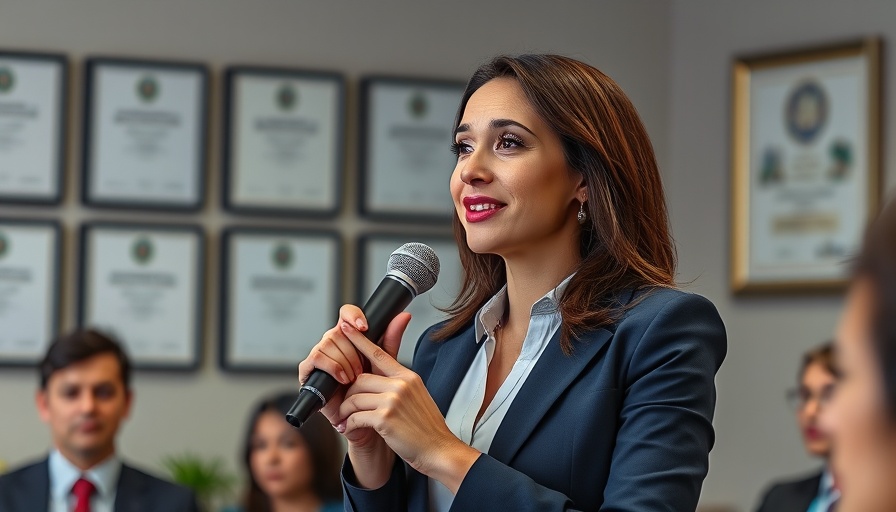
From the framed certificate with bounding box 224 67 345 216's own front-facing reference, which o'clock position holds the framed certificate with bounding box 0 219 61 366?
the framed certificate with bounding box 0 219 61 366 is roughly at 3 o'clock from the framed certificate with bounding box 224 67 345 216.

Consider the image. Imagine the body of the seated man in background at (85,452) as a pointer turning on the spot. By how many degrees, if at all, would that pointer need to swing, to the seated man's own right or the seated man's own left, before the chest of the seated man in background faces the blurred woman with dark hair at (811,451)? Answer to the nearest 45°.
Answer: approximately 90° to the seated man's own left

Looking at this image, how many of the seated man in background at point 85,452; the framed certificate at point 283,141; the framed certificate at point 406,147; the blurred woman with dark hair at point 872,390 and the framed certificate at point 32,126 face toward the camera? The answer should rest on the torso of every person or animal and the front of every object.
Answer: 4

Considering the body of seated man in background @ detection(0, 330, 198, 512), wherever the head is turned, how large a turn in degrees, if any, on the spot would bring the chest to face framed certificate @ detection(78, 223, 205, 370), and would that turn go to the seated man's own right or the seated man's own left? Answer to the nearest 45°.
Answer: approximately 180°

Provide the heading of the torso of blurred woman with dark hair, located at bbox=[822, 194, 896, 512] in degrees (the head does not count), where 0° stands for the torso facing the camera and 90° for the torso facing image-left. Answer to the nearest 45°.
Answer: approximately 90°

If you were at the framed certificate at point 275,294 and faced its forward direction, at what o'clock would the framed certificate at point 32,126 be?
the framed certificate at point 32,126 is roughly at 3 o'clock from the framed certificate at point 275,294.

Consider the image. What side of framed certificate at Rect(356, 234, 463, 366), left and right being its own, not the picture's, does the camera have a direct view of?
front

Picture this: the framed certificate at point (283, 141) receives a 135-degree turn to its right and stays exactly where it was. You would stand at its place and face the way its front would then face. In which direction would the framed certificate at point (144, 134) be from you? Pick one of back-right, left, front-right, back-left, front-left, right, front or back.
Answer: front-left

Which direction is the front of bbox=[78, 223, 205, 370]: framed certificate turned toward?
toward the camera

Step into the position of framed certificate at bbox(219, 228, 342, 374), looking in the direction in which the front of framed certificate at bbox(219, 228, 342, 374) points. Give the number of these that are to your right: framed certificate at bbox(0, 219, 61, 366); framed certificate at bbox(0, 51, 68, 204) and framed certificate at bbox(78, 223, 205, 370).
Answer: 3

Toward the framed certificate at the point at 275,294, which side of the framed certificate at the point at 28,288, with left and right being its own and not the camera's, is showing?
left
